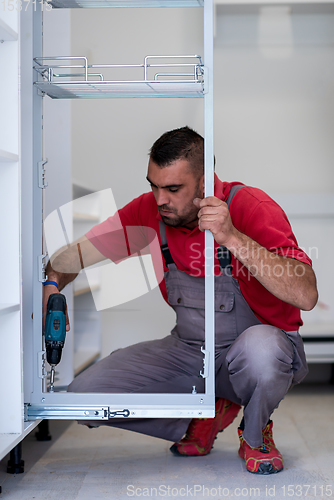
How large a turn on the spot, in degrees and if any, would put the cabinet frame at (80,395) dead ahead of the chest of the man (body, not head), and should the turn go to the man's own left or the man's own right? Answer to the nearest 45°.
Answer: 0° — they already face it

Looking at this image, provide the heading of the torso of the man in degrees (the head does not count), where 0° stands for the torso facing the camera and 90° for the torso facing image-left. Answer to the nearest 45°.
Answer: approximately 45°
